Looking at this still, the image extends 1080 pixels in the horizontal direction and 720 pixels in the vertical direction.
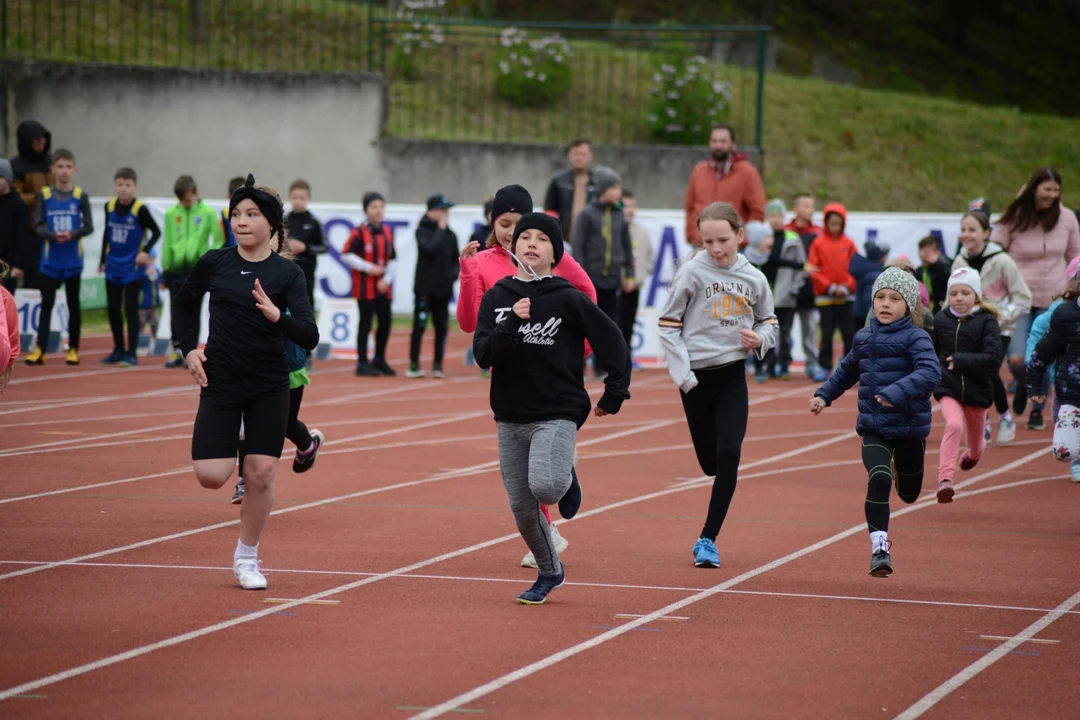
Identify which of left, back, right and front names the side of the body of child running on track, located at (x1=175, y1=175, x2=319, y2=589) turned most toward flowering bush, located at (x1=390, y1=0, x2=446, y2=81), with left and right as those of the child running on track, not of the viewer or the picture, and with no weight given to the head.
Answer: back

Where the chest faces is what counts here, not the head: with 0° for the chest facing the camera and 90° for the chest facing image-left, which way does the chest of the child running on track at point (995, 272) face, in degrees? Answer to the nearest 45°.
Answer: approximately 45°

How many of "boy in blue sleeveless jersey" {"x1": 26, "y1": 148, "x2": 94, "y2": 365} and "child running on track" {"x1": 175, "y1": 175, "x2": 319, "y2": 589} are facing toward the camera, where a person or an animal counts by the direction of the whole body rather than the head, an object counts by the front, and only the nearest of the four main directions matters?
2

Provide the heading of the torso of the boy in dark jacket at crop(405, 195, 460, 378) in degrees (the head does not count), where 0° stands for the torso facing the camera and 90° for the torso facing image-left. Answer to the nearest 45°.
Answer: approximately 315°

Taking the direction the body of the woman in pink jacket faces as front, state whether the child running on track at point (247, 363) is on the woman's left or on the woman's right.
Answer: on the woman's right

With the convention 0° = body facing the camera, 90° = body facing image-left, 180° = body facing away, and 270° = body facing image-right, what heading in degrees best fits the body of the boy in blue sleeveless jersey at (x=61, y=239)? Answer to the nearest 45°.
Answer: approximately 0°

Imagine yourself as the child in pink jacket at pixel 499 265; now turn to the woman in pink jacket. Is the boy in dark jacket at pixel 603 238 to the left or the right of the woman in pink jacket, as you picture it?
left

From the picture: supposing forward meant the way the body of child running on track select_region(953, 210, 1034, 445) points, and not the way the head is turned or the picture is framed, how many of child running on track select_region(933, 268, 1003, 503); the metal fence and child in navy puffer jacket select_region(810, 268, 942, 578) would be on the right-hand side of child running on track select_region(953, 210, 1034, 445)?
1

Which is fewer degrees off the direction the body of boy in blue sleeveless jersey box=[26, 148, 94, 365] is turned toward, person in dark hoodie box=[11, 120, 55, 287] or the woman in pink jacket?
the woman in pink jacket

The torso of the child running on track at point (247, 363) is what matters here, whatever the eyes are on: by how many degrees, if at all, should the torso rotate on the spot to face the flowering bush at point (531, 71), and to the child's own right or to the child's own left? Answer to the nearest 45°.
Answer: approximately 180°
